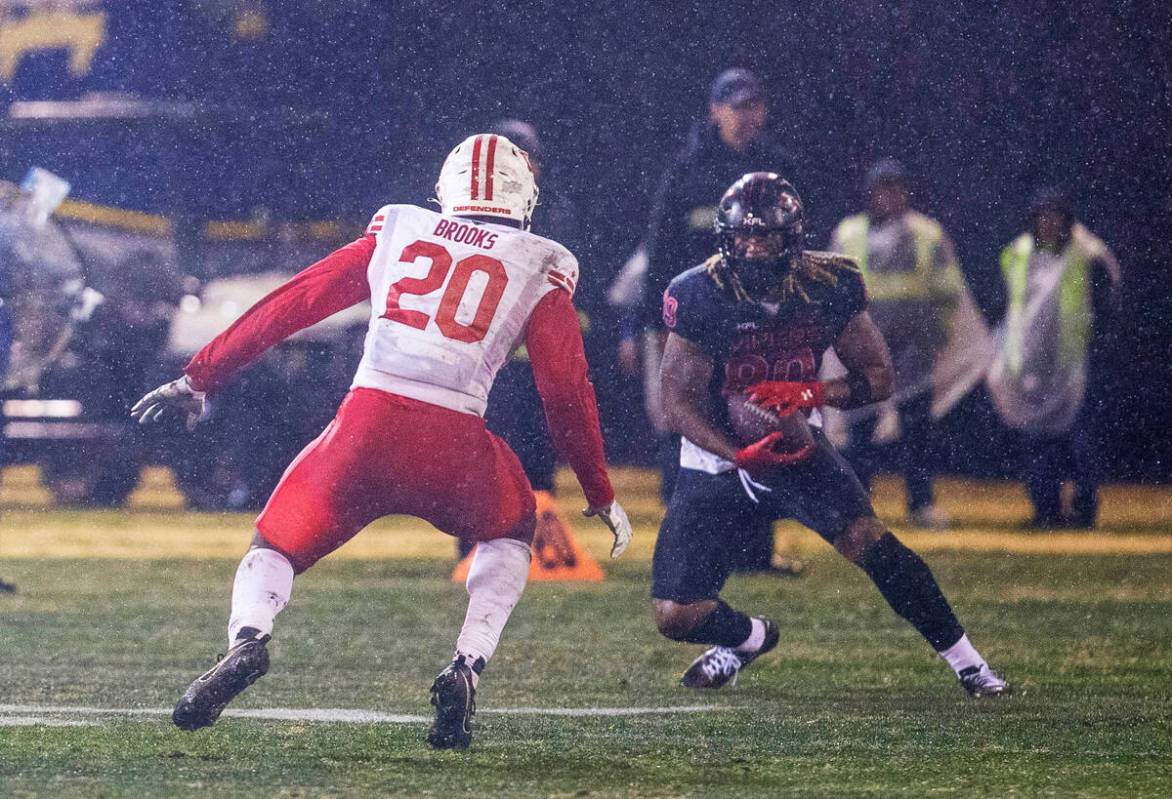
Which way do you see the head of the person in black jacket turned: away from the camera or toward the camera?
toward the camera

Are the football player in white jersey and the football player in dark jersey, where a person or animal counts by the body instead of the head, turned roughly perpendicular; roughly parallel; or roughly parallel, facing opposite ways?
roughly parallel, facing opposite ways

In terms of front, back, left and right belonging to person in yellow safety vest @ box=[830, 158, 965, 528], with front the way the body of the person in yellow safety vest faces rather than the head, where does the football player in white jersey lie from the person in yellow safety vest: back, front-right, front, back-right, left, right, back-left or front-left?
front

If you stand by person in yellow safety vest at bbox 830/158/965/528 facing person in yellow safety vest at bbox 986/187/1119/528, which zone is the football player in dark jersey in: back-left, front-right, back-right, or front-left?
back-right

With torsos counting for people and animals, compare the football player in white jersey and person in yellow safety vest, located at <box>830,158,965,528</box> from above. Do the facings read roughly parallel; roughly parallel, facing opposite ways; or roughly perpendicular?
roughly parallel, facing opposite ways

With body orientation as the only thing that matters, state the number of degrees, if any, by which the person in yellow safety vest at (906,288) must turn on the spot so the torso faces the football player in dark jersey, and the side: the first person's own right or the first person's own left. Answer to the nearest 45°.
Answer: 0° — they already face them

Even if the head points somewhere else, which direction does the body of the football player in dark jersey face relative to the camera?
toward the camera

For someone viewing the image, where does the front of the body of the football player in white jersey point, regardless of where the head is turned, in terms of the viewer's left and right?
facing away from the viewer

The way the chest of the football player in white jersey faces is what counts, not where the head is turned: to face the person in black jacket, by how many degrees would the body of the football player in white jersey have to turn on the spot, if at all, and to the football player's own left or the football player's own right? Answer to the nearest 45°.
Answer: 0° — they already face them

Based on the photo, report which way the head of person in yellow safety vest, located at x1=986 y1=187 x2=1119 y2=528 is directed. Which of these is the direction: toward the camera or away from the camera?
toward the camera

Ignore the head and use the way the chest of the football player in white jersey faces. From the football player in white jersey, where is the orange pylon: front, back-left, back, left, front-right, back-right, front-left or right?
front

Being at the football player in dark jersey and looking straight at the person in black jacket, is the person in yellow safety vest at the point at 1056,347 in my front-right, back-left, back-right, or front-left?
front-right

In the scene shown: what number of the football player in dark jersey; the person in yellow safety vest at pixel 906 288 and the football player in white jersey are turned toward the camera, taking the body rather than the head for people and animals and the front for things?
2

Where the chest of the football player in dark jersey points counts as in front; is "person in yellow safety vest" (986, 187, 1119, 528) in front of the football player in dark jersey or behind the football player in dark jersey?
behind

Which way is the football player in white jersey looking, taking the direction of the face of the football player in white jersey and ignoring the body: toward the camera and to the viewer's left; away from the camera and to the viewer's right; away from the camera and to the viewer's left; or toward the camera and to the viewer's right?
away from the camera and to the viewer's right

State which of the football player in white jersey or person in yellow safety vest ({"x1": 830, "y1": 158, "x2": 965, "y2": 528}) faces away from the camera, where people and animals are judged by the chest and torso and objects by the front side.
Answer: the football player in white jersey

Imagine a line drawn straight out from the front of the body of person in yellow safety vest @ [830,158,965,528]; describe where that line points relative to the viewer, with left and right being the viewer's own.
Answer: facing the viewer
